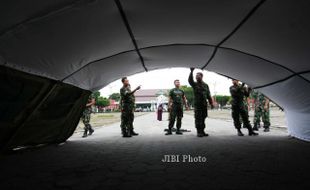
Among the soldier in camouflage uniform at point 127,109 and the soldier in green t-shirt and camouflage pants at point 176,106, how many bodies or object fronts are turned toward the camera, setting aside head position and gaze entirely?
1

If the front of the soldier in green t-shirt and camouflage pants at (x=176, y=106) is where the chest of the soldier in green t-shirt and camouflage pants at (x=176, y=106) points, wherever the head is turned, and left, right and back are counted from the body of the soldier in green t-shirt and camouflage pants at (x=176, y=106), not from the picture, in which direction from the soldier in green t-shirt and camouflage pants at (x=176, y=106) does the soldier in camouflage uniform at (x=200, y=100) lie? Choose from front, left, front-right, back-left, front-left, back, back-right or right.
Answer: front-left

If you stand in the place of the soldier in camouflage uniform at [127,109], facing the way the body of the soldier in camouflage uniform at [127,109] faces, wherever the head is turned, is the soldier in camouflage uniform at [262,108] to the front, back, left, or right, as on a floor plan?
front

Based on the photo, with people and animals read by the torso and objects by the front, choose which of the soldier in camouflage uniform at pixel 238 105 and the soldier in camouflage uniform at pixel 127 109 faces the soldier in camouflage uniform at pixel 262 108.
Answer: the soldier in camouflage uniform at pixel 127 109

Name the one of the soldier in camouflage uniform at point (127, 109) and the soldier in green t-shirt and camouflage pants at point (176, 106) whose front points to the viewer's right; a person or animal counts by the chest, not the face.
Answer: the soldier in camouflage uniform at point (127, 109)

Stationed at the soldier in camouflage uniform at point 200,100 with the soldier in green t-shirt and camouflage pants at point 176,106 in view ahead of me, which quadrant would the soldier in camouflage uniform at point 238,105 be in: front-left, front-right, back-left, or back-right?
back-right

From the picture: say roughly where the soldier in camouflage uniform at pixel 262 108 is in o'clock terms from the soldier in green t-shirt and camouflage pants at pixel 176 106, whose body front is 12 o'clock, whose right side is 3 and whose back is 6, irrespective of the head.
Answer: the soldier in camouflage uniform at pixel 262 108 is roughly at 9 o'clock from the soldier in green t-shirt and camouflage pants at pixel 176 106.

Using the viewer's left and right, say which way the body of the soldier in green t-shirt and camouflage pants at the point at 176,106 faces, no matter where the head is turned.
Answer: facing the viewer

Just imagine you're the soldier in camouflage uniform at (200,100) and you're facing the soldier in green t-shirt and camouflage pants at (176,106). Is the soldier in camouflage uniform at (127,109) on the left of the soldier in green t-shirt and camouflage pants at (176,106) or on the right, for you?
left

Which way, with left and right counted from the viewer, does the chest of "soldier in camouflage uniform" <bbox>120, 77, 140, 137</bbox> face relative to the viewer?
facing to the right of the viewer

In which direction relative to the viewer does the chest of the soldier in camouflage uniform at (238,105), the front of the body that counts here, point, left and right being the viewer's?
facing the viewer and to the right of the viewer
